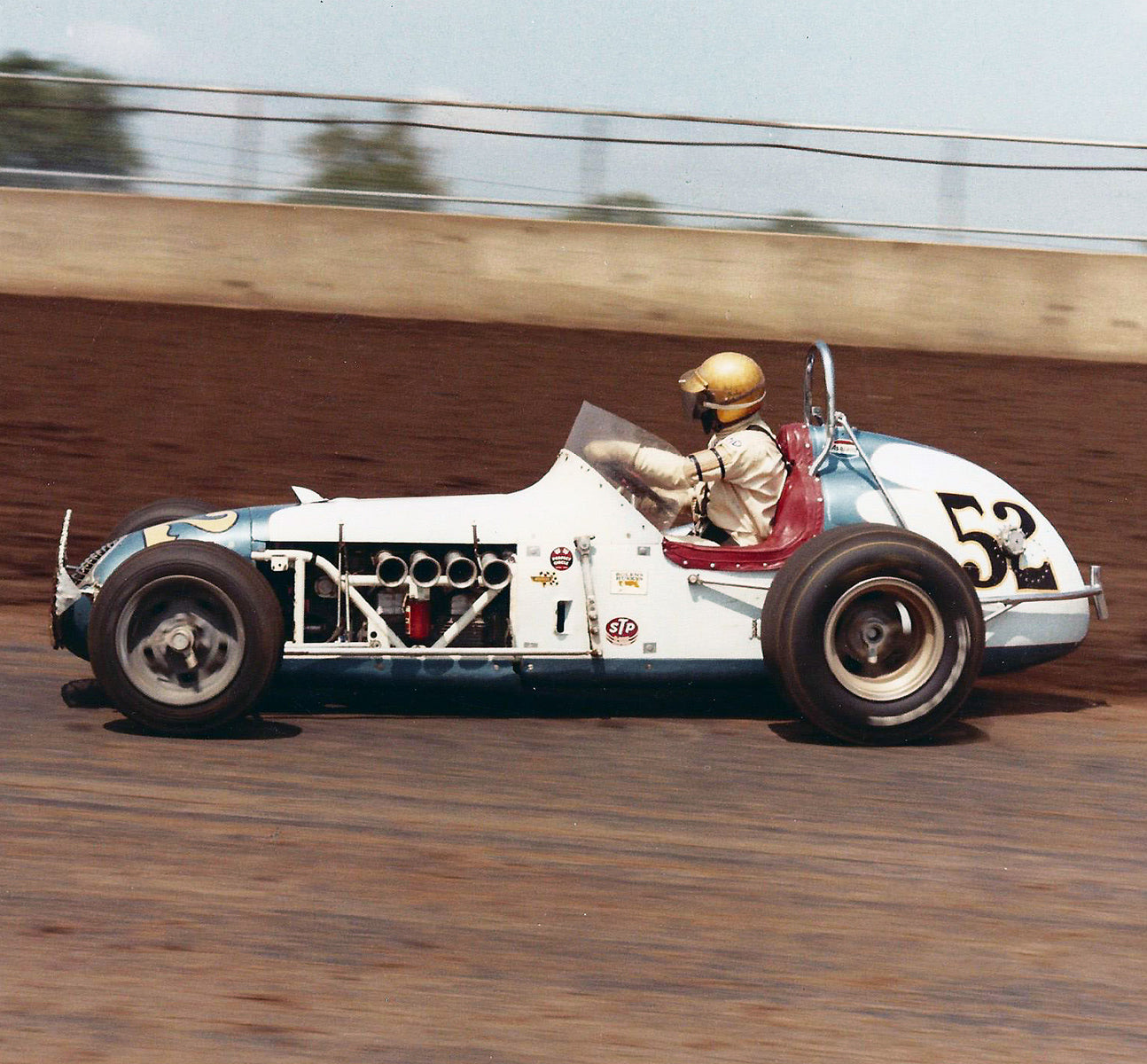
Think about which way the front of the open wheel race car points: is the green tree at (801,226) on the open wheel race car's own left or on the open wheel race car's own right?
on the open wheel race car's own right

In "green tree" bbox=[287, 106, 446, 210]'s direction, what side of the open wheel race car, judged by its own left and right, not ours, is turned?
right

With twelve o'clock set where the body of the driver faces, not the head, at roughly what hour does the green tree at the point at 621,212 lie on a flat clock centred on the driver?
The green tree is roughly at 3 o'clock from the driver.

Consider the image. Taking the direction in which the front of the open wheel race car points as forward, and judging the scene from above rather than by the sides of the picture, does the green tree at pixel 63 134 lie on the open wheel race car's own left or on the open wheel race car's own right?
on the open wheel race car's own right

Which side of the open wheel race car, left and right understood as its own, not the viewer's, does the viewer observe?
left

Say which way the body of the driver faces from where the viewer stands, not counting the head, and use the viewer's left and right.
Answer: facing to the left of the viewer

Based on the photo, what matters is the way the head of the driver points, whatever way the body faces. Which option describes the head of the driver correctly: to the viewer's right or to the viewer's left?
to the viewer's left
